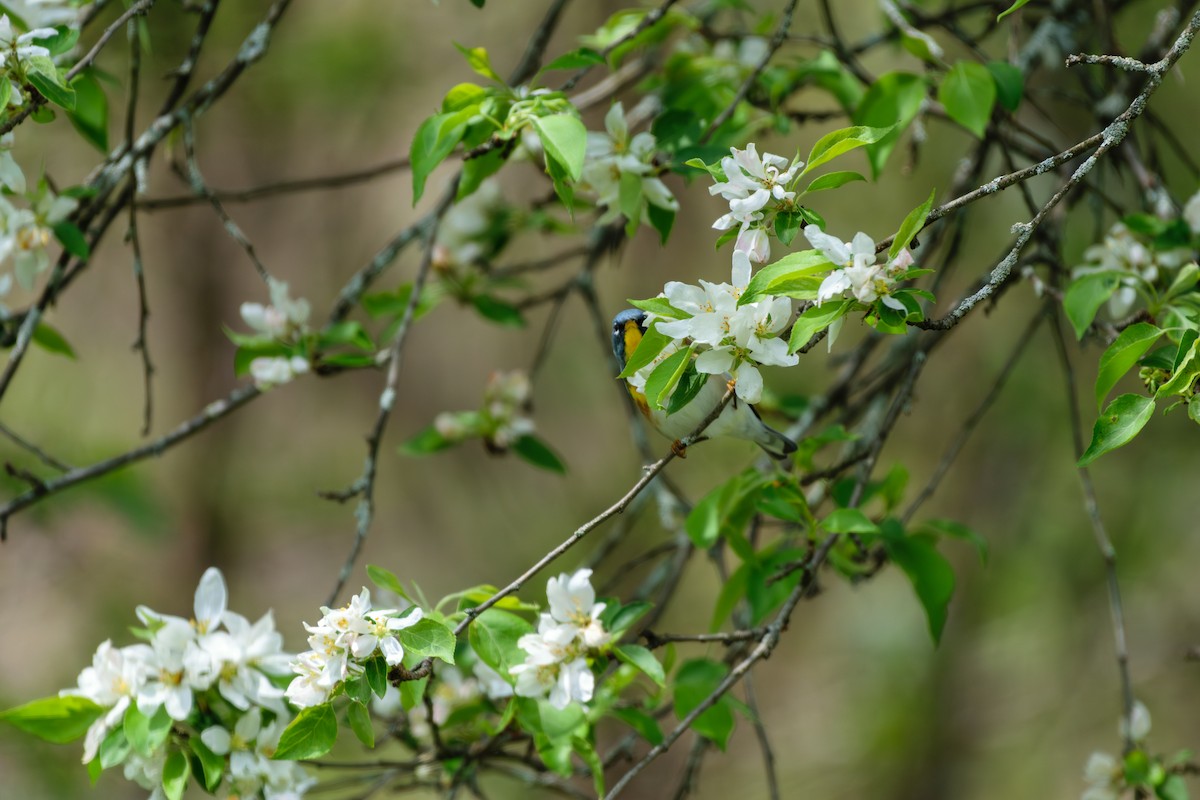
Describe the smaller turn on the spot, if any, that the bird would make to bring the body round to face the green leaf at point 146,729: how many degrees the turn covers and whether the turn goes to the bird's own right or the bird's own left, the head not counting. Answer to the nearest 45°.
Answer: approximately 45° to the bird's own left

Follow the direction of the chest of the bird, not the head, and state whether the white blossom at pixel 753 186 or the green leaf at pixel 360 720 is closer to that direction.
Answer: the green leaf

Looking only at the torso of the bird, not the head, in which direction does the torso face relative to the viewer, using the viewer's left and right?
facing to the left of the viewer
